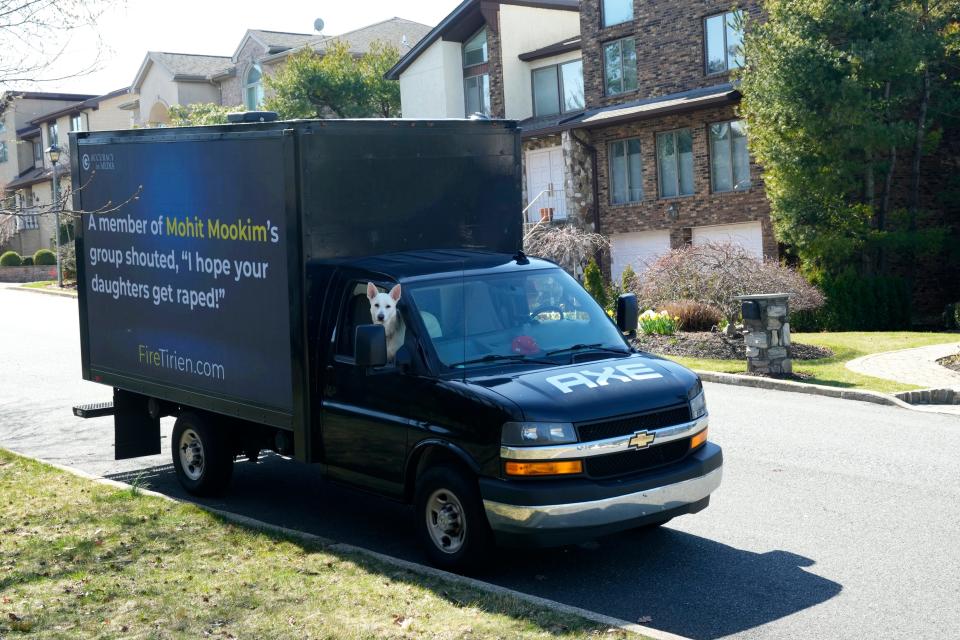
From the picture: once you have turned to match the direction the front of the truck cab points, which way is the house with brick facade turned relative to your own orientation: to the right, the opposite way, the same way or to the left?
to the right

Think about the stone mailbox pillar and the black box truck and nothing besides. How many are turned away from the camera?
0

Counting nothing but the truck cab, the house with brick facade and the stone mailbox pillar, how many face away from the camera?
0

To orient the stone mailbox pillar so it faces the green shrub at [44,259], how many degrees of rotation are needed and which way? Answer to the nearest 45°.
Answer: approximately 90° to its right

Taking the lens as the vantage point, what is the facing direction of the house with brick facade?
facing the viewer and to the left of the viewer

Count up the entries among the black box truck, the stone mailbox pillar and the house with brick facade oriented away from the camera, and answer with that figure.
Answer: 0

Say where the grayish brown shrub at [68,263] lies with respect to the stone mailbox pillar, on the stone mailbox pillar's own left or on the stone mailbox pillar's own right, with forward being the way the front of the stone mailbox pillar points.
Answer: on the stone mailbox pillar's own right

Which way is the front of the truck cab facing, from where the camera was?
facing the viewer and to the right of the viewer

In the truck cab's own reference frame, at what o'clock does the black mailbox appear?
The black mailbox is roughly at 8 o'clock from the truck cab.

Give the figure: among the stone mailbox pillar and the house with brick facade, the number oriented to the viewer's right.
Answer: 0

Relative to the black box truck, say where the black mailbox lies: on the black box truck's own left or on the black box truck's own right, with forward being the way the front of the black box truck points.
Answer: on the black box truck's own left

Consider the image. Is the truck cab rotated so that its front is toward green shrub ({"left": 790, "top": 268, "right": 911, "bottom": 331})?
no

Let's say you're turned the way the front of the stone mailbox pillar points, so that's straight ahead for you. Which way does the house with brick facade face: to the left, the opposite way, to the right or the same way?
the same way

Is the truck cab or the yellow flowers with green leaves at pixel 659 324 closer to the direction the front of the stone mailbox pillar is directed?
the truck cab
